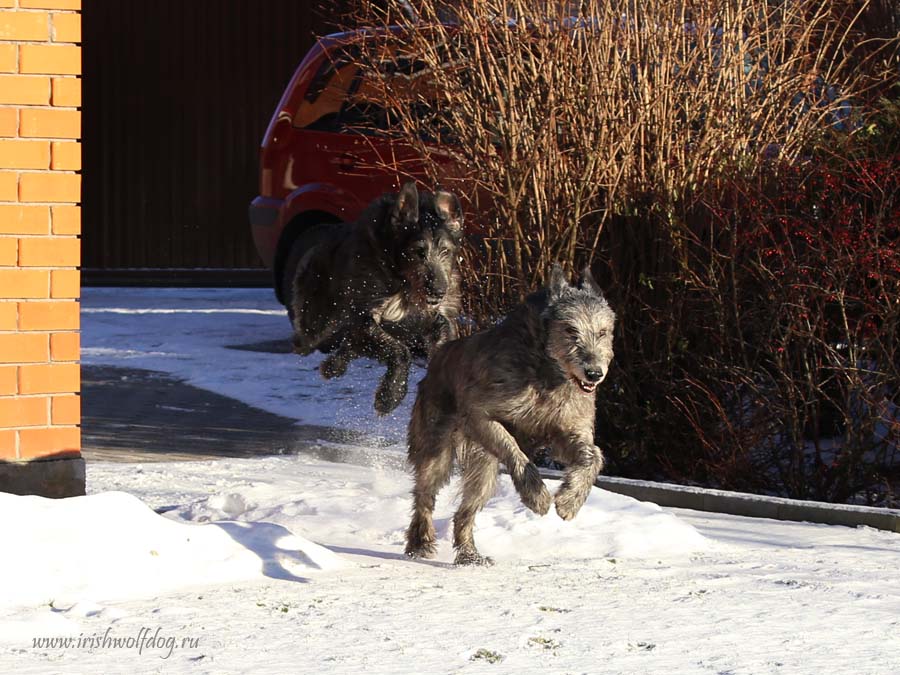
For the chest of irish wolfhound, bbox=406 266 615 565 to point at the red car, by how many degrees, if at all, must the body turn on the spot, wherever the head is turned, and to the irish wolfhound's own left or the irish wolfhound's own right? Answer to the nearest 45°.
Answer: approximately 135° to the irish wolfhound's own left

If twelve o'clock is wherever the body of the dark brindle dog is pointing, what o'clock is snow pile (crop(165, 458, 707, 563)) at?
The snow pile is roughly at 1 o'clock from the dark brindle dog.

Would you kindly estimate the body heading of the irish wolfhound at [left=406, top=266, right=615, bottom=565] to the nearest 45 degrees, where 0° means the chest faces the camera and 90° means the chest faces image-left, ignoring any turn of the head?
approximately 315°

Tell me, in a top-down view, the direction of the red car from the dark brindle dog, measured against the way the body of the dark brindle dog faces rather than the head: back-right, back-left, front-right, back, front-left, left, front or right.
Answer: back-left

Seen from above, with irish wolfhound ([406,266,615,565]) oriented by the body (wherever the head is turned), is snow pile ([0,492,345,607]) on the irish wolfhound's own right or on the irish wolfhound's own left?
on the irish wolfhound's own right

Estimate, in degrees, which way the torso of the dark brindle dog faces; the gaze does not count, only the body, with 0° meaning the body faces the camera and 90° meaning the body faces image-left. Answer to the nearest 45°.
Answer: approximately 315°

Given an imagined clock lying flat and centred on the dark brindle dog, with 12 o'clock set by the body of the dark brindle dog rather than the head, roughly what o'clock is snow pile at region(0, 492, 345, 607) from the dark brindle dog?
The snow pile is roughly at 2 o'clock from the dark brindle dog.

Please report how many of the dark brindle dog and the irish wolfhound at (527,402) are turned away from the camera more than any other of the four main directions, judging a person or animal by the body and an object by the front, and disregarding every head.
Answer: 0
